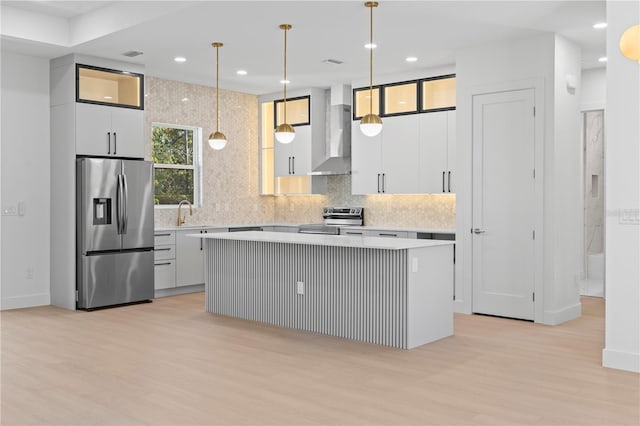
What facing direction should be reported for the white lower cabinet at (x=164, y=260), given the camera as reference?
facing the viewer and to the right of the viewer

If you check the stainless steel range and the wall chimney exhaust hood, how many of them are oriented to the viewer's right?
0

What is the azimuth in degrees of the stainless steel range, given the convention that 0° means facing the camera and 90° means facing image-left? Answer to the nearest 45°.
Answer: approximately 45°

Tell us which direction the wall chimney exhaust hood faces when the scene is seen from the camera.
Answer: facing the viewer and to the left of the viewer

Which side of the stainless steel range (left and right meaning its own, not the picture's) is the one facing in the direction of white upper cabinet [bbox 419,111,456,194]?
left

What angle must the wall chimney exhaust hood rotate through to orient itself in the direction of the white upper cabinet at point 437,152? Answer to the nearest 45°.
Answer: approximately 90° to its left

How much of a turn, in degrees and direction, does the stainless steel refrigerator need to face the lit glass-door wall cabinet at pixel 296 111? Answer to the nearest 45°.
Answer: approximately 90° to its left

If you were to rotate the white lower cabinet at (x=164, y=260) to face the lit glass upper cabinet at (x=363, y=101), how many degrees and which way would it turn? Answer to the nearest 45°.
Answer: approximately 45° to its left

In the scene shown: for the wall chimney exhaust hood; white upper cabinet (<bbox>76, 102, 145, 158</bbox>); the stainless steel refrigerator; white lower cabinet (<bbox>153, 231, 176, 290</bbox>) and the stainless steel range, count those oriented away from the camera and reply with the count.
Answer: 0

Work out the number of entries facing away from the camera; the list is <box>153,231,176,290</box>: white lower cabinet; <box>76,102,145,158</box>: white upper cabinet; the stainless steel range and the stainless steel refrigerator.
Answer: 0

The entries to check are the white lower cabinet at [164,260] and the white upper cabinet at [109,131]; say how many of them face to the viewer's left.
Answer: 0
